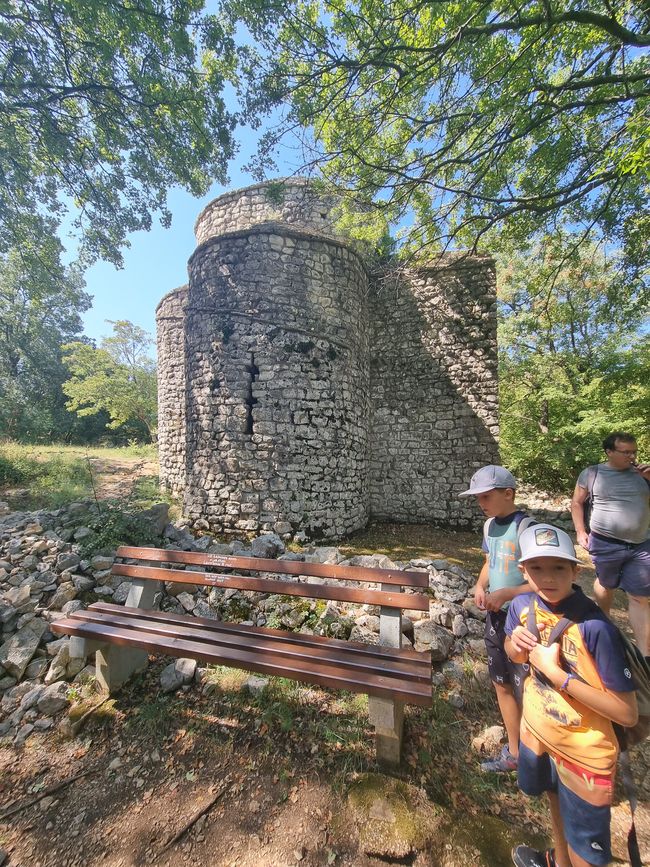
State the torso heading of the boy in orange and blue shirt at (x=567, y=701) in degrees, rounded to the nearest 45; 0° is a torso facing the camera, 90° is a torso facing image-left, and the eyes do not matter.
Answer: approximately 45°

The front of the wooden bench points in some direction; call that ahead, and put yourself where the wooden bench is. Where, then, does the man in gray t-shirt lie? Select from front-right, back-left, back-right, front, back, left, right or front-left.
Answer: back-left

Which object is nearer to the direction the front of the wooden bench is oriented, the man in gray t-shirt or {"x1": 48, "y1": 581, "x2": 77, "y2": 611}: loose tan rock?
the loose tan rock

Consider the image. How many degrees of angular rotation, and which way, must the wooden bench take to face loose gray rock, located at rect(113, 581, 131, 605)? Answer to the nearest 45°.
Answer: approximately 90° to its right

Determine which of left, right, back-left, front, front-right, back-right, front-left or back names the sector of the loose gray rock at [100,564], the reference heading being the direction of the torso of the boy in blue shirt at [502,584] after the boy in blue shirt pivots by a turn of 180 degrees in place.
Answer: back-left

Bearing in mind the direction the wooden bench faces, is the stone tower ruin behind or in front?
behind

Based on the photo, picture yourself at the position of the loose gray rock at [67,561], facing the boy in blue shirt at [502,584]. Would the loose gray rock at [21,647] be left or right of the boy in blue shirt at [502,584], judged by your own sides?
right

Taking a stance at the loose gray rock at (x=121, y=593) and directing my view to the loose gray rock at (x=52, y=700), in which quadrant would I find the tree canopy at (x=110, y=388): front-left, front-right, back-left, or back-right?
back-right

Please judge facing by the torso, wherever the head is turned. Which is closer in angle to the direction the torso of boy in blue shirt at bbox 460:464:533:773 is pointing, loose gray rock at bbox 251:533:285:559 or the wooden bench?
the wooden bench

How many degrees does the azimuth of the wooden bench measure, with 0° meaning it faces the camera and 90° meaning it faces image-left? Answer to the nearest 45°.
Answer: approximately 45°

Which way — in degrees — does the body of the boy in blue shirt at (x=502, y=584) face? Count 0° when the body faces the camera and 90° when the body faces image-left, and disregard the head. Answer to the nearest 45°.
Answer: approximately 45°

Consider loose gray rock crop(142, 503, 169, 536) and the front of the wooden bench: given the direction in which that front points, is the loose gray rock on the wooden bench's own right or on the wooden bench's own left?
on the wooden bench's own right
